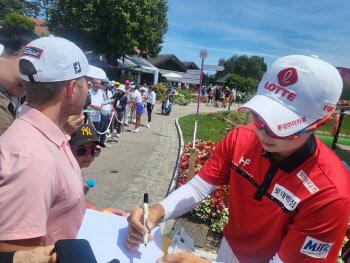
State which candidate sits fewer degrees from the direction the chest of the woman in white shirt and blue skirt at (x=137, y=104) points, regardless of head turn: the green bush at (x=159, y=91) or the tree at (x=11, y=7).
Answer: the tree

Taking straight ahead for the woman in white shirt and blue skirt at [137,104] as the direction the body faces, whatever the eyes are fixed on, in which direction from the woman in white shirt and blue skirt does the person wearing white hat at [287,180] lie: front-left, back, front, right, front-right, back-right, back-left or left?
left

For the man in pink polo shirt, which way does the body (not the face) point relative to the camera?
to the viewer's right

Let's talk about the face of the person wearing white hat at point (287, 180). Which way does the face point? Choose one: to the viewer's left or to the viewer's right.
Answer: to the viewer's left

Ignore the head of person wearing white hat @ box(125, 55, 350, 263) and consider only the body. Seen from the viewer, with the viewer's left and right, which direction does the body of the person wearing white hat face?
facing the viewer and to the left of the viewer

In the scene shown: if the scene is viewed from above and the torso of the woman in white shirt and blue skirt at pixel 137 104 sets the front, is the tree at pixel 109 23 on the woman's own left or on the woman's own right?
on the woman's own right

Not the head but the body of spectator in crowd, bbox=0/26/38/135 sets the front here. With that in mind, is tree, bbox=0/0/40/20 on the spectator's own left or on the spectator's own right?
on the spectator's own left

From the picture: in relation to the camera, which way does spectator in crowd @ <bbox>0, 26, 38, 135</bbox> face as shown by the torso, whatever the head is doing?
to the viewer's right

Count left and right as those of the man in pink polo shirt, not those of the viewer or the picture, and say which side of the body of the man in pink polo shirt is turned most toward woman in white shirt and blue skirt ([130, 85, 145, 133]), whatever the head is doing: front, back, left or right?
left

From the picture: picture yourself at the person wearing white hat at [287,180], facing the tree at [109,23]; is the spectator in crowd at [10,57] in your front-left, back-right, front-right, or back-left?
front-left

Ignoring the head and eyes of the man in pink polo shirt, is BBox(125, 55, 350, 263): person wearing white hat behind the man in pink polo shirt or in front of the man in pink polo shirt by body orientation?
in front

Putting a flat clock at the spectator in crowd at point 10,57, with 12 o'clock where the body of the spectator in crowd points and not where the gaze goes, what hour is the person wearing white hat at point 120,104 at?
The person wearing white hat is roughly at 10 o'clock from the spectator in crowd.

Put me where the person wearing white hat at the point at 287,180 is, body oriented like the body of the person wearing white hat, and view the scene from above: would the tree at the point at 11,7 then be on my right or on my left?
on my right

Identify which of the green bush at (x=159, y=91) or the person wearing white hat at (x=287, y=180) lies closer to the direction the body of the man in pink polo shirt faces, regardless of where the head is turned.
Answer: the person wearing white hat
